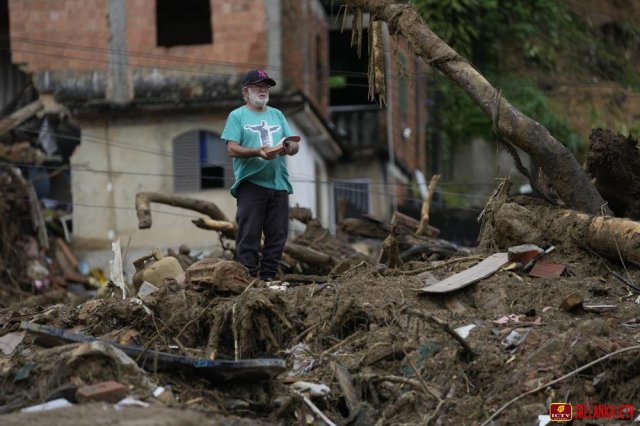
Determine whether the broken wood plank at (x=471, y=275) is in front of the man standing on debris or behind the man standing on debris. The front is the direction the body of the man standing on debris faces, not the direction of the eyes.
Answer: in front

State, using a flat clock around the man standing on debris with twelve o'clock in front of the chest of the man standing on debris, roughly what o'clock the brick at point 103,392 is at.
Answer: The brick is roughly at 2 o'clock from the man standing on debris.

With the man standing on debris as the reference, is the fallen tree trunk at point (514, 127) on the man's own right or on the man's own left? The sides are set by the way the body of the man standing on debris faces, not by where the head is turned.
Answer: on the man's own left

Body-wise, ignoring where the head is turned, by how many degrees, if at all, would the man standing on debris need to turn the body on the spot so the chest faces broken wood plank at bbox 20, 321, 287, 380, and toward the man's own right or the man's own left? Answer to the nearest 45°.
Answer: approximately 45° to the man's own right

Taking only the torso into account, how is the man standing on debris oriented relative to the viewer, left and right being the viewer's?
facing the viewer and to the right of the viewer

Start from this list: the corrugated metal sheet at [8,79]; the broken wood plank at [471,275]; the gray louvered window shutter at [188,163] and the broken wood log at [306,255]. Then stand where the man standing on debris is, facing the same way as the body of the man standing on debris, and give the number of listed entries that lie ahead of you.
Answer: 1

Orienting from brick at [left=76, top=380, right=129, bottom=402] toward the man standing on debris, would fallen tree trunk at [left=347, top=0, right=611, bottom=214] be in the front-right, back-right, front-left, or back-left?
front-right

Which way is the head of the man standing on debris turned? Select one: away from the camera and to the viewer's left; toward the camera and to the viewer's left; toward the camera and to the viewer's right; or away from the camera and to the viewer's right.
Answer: toward the camera and to the viewer's right

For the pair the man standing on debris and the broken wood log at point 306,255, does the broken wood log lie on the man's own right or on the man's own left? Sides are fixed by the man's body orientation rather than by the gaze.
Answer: on the man's own left
